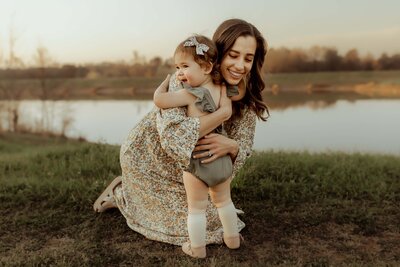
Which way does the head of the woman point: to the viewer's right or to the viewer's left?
to the viewer's left

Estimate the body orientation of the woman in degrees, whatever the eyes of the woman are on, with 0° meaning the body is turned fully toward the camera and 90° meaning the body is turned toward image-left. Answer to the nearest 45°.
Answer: approximately 315°
